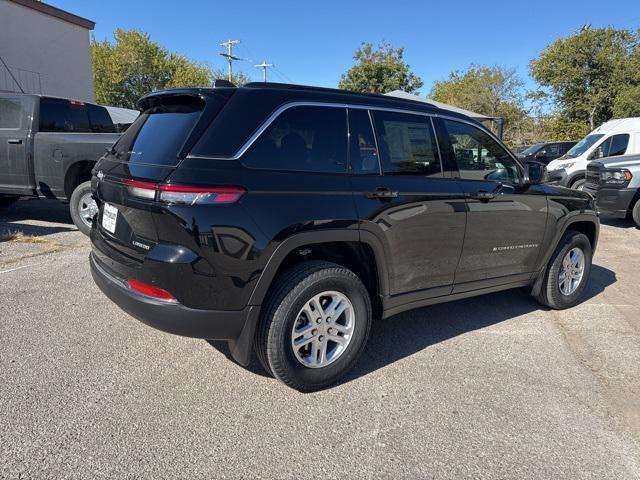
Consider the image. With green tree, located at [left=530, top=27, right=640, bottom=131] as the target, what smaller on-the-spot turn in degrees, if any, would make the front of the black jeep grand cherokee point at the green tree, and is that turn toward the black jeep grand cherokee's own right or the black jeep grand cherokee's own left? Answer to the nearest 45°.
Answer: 0° — it already faces it

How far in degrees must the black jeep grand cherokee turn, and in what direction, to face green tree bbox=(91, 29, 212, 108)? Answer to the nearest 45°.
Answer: approximately 90° to its left

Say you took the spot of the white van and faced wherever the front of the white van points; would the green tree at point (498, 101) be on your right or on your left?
on your right

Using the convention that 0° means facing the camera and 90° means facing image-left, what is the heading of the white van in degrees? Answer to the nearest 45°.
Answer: approximately 45°

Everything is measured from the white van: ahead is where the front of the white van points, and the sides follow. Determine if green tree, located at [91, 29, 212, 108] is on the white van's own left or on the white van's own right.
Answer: on the white van's own right

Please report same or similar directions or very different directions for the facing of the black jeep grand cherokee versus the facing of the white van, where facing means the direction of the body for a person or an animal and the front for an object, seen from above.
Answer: very different directions

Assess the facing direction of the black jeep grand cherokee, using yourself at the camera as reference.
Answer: facing away from the viewer and to the right of the viewer

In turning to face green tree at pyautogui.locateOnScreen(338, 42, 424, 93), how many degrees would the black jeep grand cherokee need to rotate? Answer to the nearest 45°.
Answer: approximately 45° to its left

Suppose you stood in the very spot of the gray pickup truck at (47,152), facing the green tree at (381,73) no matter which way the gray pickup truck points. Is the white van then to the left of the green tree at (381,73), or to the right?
right

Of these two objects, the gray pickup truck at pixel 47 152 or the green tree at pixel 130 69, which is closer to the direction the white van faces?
the gray pickup truck

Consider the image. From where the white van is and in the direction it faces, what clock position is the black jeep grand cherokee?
The black jeep grand cherokee is roughly at 11 o'clock from the white van.

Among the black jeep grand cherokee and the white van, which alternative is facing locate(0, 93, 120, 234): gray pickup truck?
the white van

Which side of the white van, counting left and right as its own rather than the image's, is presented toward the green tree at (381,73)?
right

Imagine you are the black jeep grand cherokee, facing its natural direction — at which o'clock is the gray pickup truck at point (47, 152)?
The gray pickup truck is roughly at 9 o'clock from the black jeep grand cherokee.
